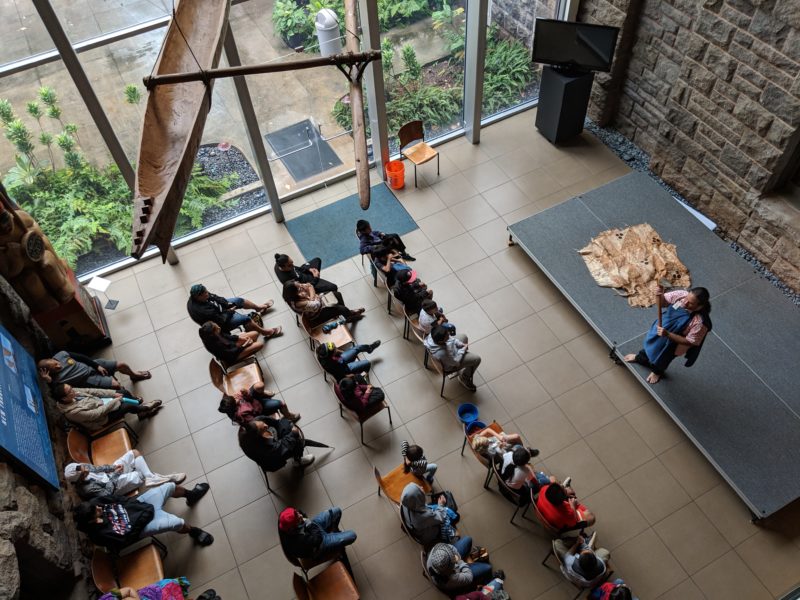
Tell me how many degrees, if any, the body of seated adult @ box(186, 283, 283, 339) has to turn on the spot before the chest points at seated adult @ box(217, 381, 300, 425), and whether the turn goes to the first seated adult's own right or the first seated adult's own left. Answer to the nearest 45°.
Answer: approximately 90° to the first seated adult's own right

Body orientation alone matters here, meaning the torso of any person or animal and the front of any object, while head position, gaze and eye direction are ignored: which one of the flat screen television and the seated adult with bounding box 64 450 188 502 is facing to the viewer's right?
the seated adult

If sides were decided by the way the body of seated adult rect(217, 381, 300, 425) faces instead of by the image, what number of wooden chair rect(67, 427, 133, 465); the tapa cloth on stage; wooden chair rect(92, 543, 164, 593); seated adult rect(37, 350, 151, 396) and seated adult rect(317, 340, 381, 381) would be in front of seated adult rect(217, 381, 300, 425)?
2

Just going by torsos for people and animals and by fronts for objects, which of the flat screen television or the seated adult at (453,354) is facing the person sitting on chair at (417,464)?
the flat screen television

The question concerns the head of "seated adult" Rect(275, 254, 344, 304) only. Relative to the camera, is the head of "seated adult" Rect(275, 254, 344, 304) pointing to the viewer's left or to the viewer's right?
to the viewer's right

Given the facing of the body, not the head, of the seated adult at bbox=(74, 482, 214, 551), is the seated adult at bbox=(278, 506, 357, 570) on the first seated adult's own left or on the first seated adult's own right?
on the first seated adult's own right

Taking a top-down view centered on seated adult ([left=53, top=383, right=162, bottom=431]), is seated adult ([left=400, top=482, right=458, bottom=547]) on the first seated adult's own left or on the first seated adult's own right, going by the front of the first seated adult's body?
on the first seated adult's own right

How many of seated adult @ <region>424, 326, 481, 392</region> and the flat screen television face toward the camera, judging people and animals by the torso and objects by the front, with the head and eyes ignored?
1

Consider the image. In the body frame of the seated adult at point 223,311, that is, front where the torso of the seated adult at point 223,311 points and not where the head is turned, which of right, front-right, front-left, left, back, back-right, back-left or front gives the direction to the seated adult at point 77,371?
back

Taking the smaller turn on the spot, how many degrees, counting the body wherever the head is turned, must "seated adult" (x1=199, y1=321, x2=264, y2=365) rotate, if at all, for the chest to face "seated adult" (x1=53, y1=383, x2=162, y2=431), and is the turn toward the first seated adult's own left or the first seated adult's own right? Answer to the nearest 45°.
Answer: approximately 180°

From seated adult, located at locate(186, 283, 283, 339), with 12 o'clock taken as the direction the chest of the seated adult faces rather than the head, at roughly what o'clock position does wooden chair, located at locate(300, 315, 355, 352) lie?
The wooden chair is roughly at 1 o'clock from the seated adult.

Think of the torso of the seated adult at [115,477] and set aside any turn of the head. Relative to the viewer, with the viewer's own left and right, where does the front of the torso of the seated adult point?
facing to the right of the viewer

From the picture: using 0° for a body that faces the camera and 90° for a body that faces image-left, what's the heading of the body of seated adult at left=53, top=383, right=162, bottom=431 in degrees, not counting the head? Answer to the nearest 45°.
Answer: approximately 270°

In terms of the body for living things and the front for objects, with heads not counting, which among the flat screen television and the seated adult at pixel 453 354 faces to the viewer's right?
the seated adult

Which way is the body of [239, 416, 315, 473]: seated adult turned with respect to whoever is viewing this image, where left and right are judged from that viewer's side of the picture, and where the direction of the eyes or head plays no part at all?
facing to the right of the viewer
